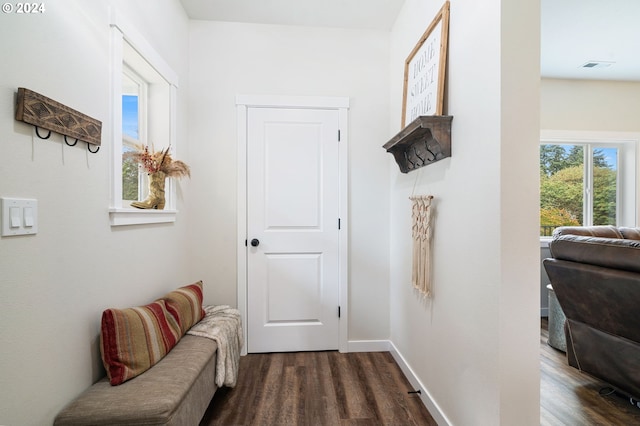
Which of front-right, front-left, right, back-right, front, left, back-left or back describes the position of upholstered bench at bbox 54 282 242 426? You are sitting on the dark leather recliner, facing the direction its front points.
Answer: back

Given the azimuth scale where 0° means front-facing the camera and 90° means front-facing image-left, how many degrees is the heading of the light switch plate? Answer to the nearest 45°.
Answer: approximately 315°

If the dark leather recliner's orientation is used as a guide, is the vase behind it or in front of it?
behind

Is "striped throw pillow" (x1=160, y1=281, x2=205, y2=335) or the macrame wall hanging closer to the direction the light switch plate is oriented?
the macrame wall hanging

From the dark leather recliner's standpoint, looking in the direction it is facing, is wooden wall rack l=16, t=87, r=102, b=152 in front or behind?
behind

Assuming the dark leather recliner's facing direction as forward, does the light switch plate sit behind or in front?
behind

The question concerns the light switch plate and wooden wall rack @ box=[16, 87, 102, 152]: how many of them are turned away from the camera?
0

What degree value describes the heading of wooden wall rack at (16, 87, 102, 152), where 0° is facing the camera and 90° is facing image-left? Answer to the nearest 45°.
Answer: approximately 315°

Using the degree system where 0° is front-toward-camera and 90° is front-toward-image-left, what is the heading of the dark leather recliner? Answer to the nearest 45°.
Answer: approximately 225°
